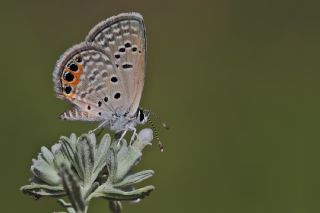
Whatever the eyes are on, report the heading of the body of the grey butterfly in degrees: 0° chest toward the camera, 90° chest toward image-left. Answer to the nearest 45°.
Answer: approximately 270°
